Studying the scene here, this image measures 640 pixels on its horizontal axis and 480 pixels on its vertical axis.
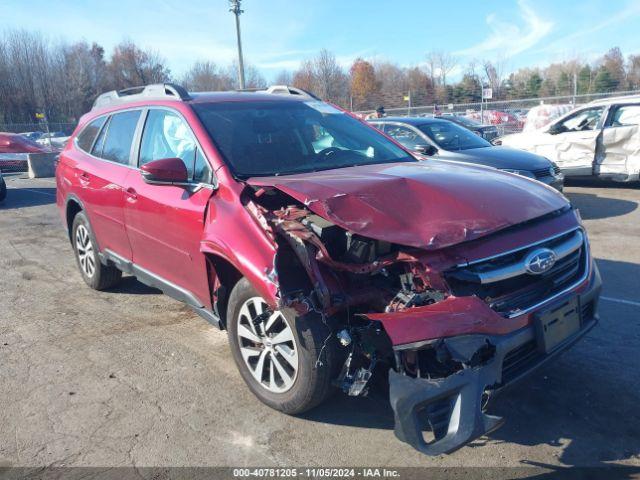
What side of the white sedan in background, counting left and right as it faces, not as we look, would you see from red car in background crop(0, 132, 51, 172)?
front

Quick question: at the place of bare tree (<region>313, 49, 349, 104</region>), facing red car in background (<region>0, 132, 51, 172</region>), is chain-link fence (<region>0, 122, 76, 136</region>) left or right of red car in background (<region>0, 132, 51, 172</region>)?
right

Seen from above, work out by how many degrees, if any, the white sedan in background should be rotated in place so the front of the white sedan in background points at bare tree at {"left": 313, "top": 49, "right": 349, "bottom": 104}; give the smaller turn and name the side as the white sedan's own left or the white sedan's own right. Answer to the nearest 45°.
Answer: approximately 45° to the white sedan's own right

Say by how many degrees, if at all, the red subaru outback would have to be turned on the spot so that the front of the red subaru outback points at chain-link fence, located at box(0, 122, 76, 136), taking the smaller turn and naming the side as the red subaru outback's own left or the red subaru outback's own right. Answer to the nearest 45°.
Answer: approximately 180°

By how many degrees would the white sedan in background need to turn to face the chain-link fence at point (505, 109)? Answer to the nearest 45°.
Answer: approximately 90° to its right

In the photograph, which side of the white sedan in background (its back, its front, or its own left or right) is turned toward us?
left

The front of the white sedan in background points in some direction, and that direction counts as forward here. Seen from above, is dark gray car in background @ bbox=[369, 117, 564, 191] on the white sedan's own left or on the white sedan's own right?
on the white sedan's own left

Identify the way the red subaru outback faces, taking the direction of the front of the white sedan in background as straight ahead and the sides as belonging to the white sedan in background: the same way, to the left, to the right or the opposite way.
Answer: the opposite way

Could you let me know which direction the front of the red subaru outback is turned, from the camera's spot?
facing the viewer and to the right of the viewer

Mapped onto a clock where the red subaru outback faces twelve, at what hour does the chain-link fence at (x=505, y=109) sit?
The chain-link fence is roughly at 8 o'clock from the red subaru outback.

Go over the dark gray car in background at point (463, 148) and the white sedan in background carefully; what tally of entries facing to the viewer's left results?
1

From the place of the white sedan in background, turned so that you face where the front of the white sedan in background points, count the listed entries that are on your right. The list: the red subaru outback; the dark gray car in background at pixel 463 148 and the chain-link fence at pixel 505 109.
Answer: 1

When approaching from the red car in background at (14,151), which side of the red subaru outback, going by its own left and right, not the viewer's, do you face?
back

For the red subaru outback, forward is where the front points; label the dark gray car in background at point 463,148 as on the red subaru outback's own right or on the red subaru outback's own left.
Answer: on the red subaru outback's own left

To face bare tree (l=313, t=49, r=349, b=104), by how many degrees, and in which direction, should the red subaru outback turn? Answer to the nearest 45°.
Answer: approximately 135° to its left

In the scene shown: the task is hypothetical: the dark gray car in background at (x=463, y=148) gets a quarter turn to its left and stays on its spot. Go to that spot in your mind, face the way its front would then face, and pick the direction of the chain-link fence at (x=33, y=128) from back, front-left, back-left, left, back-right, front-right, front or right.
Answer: left

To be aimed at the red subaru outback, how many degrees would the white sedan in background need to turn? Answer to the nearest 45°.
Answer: approximately 90° to its left
